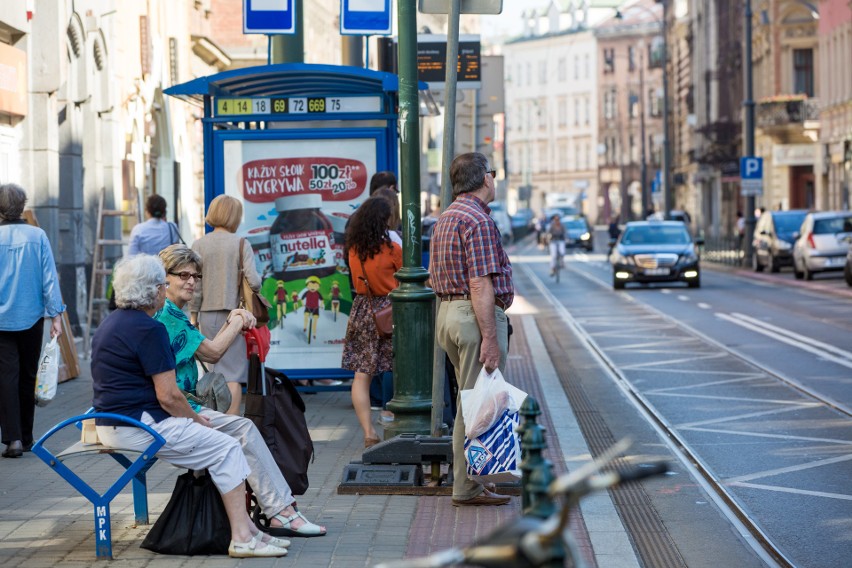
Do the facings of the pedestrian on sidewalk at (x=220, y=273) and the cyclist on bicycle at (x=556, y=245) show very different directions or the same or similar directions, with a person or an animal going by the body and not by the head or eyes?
very different directions

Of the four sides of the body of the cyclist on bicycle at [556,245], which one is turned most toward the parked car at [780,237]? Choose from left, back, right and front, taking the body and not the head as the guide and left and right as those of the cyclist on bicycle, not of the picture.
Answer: left

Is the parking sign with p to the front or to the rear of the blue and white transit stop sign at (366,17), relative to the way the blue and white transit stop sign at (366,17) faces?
to the rear

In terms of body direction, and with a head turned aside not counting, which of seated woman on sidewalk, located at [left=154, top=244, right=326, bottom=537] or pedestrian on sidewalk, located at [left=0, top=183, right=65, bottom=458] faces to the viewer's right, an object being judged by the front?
seated woman on sidewalk, located at [left=154, top=244, right=326, bottom=537]

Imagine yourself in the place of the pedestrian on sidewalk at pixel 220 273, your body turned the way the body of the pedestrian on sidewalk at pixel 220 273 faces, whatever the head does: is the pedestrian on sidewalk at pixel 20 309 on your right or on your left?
on your left

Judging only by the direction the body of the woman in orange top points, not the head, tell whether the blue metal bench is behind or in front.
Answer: behind

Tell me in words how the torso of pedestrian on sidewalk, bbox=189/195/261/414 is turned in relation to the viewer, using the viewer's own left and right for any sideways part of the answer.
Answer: facing away from the viewer

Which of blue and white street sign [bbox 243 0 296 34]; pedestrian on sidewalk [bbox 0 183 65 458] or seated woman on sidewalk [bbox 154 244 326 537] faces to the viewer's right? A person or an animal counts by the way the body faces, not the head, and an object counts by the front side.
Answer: seated woman on sidewalk [bbox 154 244 326 537]
